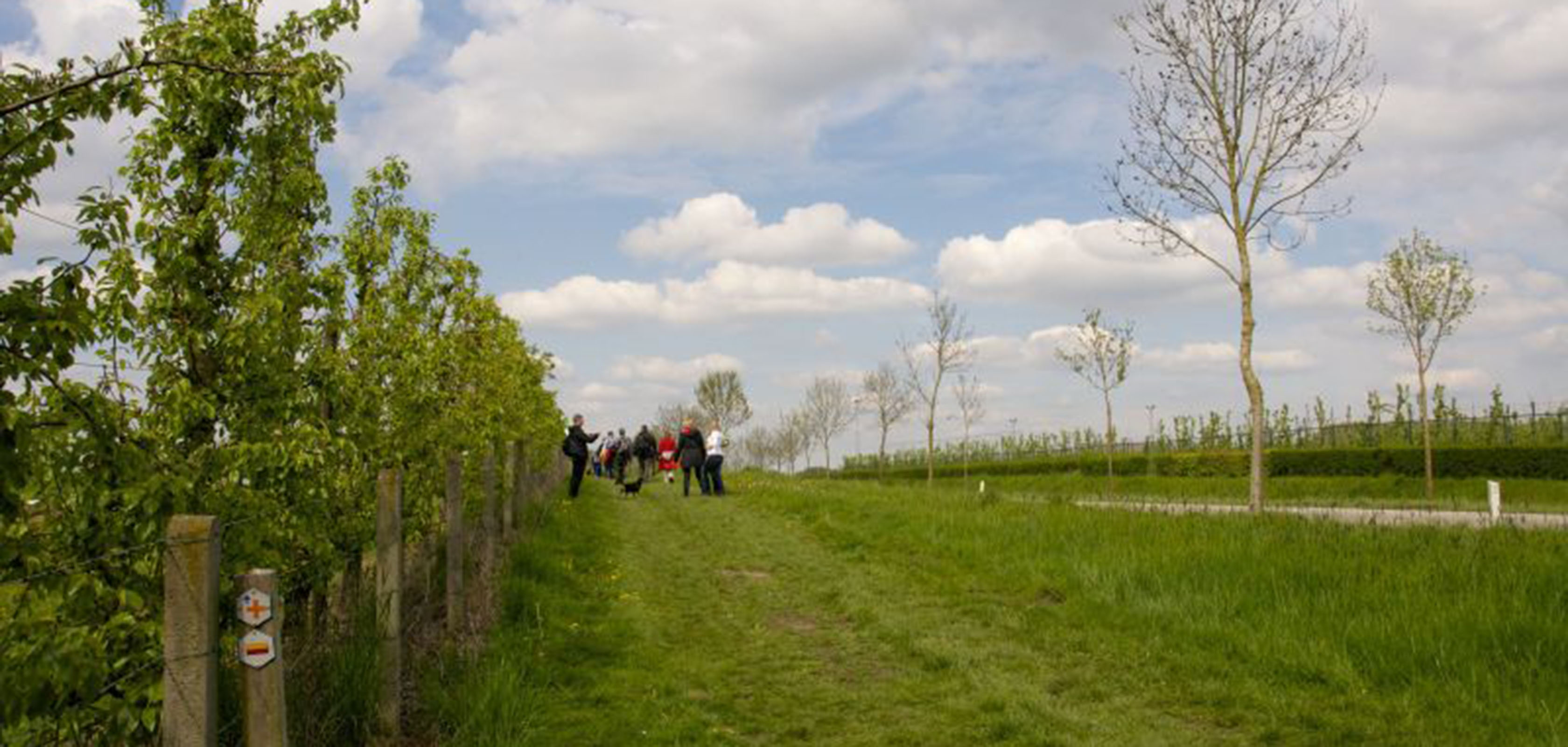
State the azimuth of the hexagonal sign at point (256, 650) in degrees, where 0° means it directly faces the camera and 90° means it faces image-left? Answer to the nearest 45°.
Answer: approximately 0°

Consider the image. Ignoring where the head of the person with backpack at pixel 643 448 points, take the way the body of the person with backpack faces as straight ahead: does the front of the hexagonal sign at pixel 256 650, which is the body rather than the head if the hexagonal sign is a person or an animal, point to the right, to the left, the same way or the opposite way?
the opposite way

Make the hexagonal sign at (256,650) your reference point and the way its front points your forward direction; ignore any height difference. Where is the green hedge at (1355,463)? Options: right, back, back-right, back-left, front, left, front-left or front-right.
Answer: back-left

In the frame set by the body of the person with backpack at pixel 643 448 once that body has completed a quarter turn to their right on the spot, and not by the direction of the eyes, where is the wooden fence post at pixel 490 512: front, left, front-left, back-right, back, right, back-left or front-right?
right

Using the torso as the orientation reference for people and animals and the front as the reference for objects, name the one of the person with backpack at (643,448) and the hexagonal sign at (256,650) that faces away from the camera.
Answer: the person with backpack

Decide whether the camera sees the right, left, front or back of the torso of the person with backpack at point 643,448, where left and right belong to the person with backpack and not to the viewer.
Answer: back

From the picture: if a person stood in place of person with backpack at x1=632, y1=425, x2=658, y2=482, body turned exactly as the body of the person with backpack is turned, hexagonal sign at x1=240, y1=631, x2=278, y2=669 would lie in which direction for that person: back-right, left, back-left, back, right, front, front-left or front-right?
back

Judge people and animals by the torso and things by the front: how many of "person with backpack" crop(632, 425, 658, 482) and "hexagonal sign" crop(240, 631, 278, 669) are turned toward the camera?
1

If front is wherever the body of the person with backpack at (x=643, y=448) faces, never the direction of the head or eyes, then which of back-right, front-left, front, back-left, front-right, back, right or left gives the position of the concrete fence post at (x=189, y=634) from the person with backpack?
back

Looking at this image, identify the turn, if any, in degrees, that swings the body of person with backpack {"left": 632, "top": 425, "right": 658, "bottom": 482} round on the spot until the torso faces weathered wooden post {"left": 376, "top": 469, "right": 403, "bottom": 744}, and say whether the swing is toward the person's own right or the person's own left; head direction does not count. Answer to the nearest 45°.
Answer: approximately 180°

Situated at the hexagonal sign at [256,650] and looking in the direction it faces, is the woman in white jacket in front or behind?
behind
